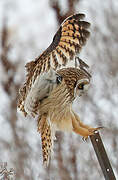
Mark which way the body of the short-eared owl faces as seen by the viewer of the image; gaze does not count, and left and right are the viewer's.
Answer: facing to the right of the viewer
